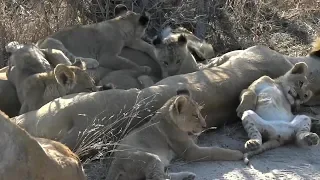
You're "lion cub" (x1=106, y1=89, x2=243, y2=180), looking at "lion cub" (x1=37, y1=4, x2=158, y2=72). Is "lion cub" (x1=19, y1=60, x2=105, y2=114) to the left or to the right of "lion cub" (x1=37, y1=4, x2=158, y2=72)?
left

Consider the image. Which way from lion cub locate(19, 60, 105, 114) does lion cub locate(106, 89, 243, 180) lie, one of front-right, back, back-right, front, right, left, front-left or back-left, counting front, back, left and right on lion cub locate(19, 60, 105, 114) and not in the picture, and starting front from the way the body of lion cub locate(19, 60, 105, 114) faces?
front-right

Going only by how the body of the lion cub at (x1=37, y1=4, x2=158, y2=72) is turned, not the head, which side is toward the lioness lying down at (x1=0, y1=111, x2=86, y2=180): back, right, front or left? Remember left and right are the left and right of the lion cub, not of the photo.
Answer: right

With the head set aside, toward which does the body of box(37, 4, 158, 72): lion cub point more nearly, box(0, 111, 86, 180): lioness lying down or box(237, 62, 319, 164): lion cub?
the lion cub

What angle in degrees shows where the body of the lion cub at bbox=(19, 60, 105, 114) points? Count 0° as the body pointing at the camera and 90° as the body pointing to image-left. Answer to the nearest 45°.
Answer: approximately 270°

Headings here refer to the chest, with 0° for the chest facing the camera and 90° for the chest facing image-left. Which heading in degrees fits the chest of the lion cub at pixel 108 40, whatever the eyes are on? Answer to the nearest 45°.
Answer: approximately 270°

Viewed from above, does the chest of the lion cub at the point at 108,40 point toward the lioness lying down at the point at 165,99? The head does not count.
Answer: no

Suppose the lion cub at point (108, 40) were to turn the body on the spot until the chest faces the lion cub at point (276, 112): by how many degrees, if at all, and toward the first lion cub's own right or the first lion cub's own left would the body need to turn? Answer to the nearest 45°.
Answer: approximately 45° to the first lion cub's own right
